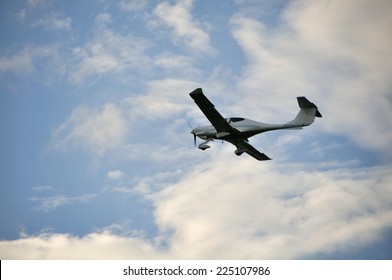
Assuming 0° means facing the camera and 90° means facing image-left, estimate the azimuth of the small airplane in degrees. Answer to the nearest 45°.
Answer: approximately 90°
